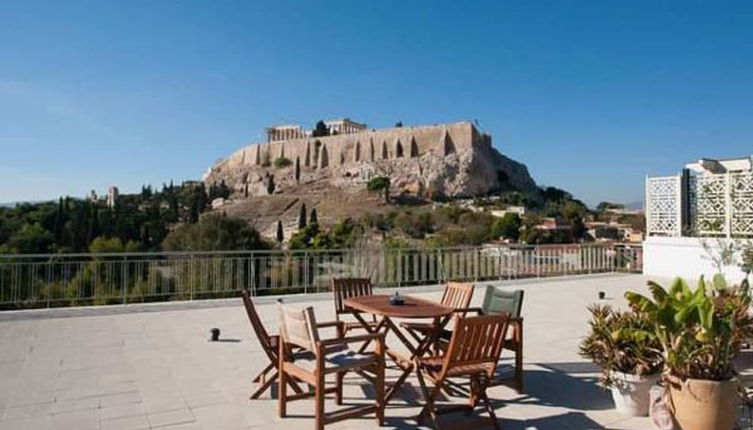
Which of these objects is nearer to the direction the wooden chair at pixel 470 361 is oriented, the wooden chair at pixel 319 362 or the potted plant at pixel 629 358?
the wooden chair

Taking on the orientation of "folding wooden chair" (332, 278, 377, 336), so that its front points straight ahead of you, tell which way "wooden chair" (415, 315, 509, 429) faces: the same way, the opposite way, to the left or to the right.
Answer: the opposite way

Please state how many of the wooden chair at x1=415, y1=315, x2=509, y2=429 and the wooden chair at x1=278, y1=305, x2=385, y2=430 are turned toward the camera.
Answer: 0

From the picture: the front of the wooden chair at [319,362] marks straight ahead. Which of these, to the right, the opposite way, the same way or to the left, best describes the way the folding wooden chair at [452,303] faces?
the opposite way

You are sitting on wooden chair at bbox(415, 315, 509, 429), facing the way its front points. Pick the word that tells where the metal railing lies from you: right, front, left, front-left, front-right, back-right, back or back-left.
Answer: front

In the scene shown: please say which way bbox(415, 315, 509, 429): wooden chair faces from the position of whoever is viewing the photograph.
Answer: facing away from the viewer and to the left of the viewer

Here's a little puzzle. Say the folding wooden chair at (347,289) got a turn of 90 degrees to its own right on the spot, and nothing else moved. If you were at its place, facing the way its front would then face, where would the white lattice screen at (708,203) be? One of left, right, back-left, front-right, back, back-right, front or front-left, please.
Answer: back

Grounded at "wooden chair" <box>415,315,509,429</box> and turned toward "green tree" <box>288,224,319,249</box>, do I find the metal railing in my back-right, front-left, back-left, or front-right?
front-left

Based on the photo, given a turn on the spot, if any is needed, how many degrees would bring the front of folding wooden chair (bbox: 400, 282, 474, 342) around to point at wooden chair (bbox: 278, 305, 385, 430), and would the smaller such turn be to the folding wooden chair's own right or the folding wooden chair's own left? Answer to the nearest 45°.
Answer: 0° — it already faces it

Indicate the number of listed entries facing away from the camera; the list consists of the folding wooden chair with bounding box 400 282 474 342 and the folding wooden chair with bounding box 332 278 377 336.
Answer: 0

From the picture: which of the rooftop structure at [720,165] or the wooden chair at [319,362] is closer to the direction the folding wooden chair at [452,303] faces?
the wooden chair

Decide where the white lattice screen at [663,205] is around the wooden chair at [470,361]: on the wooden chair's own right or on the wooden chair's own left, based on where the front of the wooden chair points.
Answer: on the wooden chair's own right

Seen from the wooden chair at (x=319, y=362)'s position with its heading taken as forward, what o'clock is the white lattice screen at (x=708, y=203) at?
The white lattice screen is roughly at 12 o'clock from the wooden chair.

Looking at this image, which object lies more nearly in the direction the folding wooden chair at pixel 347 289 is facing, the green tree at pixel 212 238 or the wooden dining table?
the wooden dining table

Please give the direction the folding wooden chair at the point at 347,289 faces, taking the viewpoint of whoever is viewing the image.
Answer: facing the viewer and to the right of the viewer

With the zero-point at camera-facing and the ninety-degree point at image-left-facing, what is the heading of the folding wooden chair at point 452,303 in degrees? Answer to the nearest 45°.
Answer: approximately 45°

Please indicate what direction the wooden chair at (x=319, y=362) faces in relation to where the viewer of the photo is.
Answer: facing away from the viewer and to the right of the viewer

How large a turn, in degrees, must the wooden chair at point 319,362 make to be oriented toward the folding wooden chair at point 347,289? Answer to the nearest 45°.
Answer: approximately 45° to its left

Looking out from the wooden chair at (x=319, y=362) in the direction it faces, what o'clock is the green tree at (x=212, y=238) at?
The green tree is roughly at 10 o'clock from the wooden chair.
